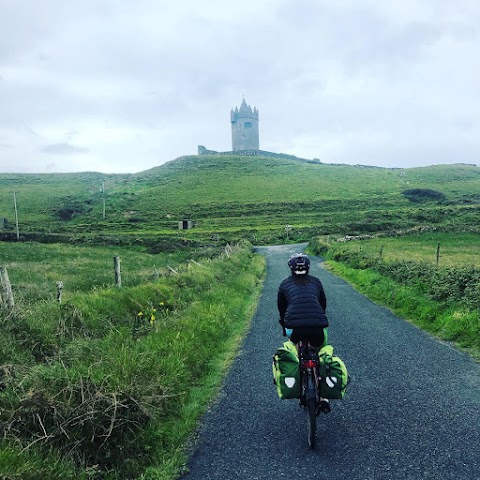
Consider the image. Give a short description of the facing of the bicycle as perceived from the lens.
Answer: facing away from the viewer

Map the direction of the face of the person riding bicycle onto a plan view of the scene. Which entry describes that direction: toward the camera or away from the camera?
away from the camera

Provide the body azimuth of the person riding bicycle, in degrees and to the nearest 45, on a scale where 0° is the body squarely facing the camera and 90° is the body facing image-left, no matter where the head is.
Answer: approximately 180°
